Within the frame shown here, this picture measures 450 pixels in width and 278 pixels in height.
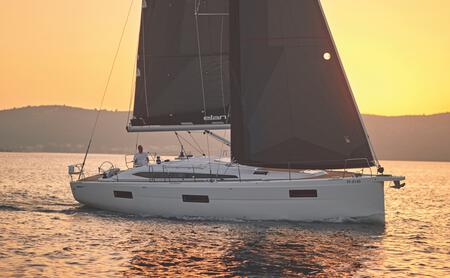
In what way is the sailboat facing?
to the viewer's right
